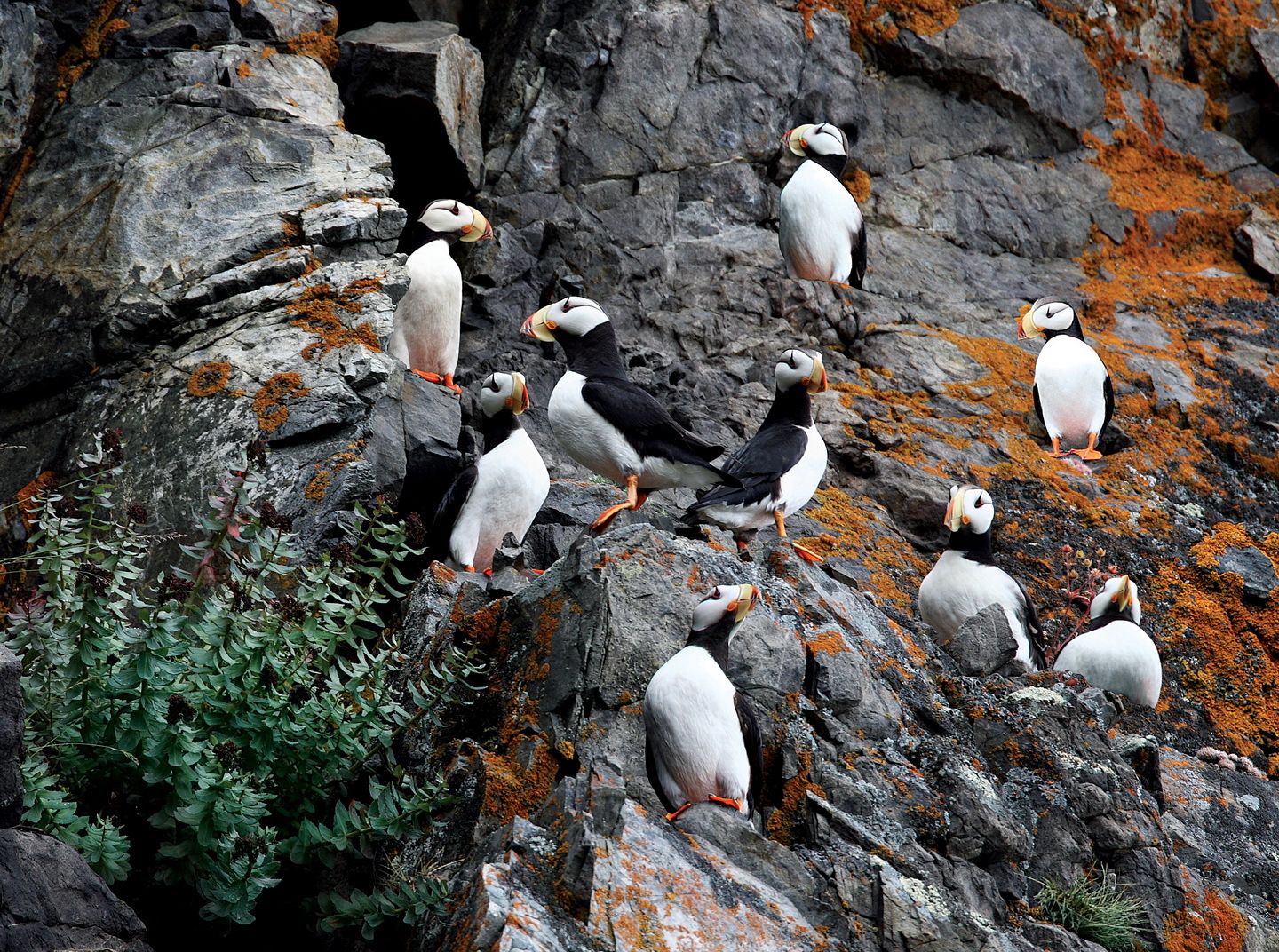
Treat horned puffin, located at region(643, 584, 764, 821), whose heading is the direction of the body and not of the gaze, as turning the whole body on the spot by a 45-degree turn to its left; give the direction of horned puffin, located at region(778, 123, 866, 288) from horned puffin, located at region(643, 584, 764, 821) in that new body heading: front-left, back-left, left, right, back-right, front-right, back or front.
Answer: back-left

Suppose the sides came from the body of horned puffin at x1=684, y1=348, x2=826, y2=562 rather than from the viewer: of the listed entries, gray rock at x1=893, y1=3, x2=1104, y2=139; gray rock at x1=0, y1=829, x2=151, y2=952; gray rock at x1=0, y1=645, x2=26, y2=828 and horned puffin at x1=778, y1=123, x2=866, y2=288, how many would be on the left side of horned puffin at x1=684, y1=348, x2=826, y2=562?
2

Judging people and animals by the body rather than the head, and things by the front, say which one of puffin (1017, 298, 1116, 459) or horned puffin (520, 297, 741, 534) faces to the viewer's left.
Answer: the horned puffin

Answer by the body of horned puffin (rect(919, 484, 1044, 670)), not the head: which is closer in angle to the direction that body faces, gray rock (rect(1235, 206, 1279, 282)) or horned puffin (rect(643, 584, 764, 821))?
the horned puffin

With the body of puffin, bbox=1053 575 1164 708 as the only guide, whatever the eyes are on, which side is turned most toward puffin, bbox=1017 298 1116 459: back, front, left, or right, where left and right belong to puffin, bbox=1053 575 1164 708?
back

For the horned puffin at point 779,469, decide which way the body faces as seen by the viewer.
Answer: to the viewer's right

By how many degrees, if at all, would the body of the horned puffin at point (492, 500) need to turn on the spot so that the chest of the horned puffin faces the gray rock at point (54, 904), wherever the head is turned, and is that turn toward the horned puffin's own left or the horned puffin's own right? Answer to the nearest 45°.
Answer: approximately 45° to the horned puffin's own right

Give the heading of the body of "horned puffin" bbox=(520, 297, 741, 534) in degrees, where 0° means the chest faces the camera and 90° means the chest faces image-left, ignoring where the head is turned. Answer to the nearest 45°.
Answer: approximately 90°

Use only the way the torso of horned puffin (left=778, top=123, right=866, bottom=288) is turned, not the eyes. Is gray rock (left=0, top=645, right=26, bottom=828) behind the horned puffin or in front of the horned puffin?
in front

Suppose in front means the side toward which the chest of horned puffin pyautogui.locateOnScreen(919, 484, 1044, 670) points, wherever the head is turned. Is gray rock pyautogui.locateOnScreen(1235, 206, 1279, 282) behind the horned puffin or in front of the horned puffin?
behind

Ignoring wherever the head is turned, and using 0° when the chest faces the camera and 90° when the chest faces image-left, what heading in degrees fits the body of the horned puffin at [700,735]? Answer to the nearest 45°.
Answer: approximately 0°
